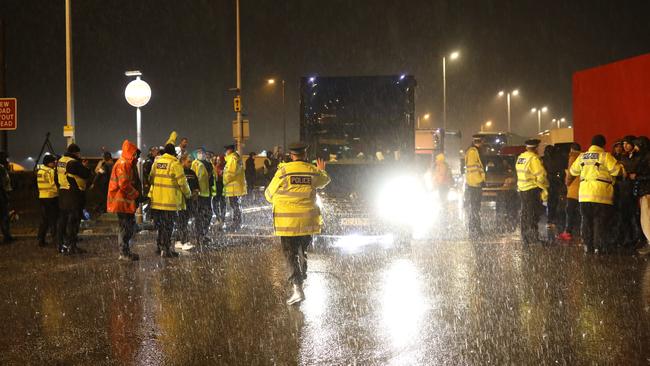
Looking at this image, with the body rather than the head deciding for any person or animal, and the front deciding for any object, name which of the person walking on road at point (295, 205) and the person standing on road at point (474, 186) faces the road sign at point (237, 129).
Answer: the person walking on road at point (295, 205)

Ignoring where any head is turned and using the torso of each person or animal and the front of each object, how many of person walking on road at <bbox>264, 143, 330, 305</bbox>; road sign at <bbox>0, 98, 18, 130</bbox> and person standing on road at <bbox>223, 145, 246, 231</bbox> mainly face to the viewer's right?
0

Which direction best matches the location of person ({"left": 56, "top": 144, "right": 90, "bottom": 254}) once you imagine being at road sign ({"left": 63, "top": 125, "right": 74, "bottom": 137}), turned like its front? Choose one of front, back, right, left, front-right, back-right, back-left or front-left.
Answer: front

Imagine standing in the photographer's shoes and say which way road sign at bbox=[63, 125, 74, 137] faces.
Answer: facing the viewer

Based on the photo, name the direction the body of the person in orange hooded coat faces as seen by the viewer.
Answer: to the viewer's right

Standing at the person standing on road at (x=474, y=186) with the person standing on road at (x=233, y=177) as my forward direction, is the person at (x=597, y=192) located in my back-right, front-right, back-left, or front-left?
back-left

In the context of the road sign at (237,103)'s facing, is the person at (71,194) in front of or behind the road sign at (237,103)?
in front

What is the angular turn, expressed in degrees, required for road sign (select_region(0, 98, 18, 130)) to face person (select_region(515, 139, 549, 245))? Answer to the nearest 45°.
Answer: approximately 45° to its left

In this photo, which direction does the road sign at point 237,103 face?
toward the camera
